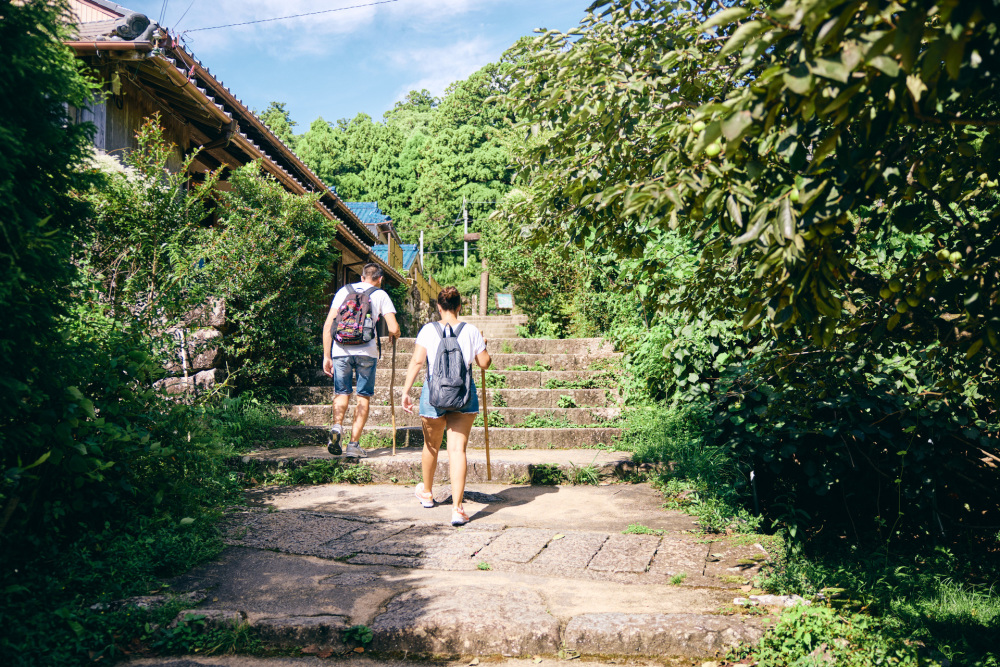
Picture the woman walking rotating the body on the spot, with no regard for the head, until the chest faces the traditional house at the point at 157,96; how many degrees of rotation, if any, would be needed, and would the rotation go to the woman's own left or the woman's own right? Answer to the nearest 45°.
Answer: approximately 45° to the woman's own left

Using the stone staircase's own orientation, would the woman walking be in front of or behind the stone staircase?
in front

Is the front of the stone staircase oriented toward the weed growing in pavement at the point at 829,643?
yes

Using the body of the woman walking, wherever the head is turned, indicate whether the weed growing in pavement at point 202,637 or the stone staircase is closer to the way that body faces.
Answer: the stone staircase

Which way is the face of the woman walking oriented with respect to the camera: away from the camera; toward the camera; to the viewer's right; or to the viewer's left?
away from the camera

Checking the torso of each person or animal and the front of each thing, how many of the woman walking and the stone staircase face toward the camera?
1

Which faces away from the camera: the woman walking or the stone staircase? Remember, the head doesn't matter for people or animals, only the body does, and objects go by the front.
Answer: the woman walking

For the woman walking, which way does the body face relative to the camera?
away from the camera

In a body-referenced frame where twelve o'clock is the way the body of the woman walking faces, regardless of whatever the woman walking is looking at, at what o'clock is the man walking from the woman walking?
The man walking is roughly at 11 o'clock from the woman walking.

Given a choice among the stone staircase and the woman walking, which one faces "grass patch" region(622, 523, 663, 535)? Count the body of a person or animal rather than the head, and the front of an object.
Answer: the stone staircase

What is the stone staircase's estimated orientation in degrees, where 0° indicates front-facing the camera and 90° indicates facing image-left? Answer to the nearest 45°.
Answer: approximately 0°

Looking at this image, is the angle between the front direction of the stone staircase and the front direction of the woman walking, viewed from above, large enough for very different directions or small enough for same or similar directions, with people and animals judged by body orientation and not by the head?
very different directions

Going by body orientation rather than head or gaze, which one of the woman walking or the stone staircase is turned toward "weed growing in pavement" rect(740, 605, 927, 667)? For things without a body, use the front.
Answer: the stone staircase
